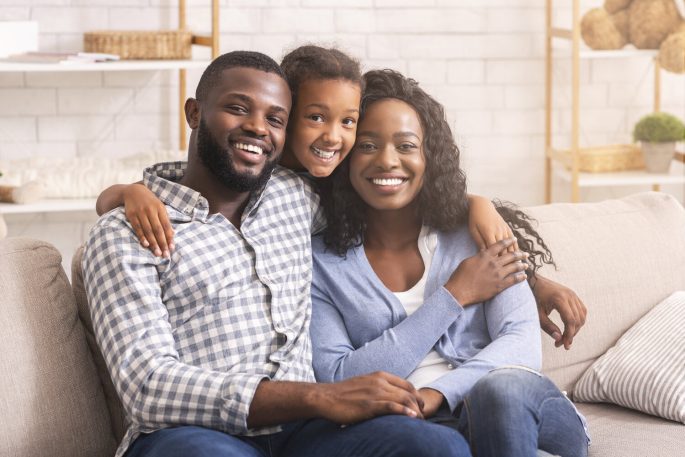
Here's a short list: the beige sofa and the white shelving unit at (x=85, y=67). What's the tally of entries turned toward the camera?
2

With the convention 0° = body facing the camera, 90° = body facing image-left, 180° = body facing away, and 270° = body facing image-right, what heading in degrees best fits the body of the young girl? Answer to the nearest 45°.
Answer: approximately 0°

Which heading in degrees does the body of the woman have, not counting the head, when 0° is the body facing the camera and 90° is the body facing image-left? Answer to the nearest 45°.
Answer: approximately 0°

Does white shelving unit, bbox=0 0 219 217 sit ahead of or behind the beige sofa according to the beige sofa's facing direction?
behind

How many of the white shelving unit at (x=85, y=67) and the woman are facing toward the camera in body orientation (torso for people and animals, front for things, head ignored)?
2

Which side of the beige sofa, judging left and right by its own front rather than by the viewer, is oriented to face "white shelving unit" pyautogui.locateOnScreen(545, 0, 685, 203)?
back
